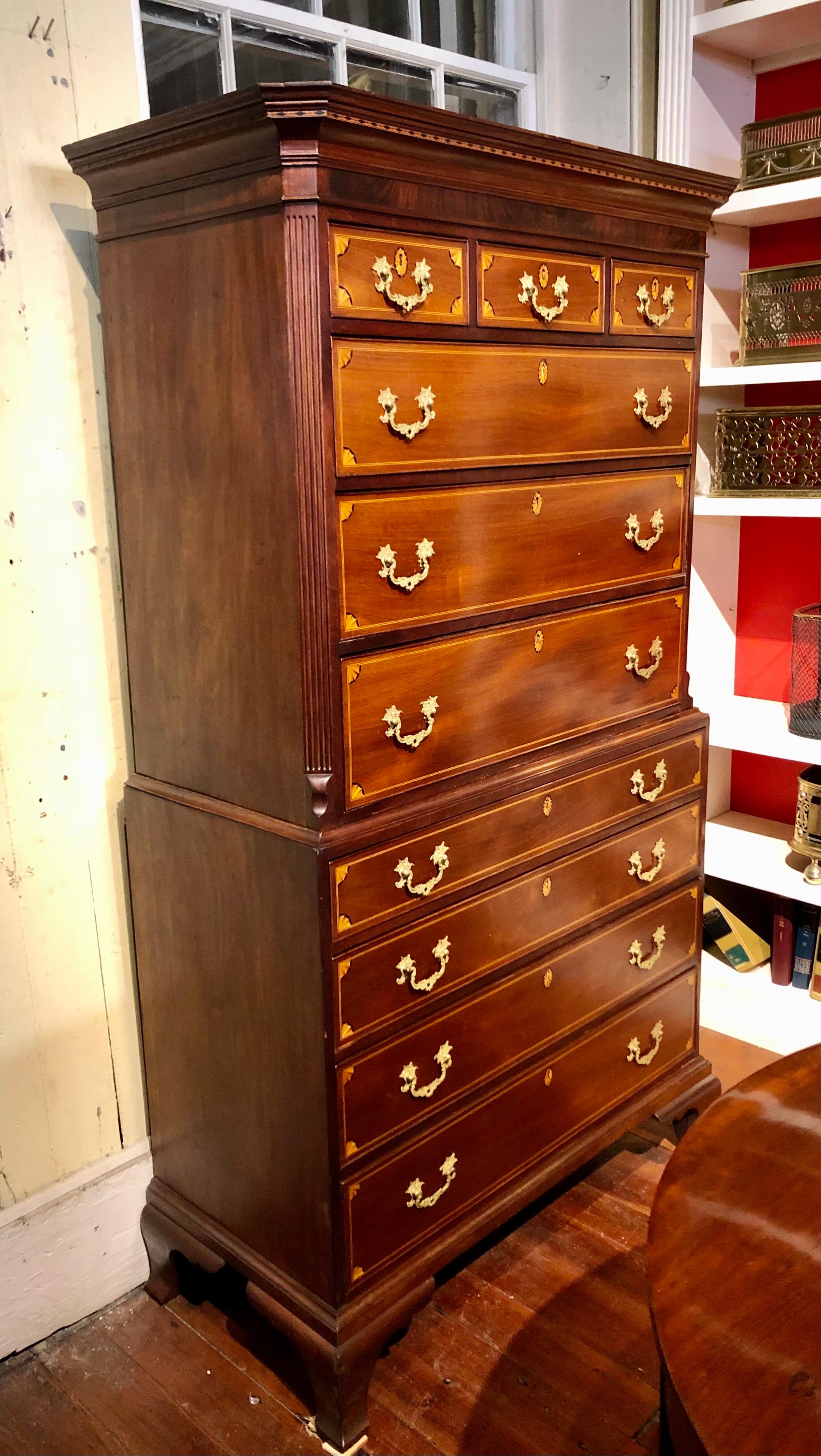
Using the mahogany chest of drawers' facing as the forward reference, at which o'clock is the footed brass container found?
The footed brass container is roughly at 9 o'clock from the mahogany chest of drawers.

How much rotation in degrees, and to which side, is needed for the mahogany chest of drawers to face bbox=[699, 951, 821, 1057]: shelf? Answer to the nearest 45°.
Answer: approximately 90° to its left

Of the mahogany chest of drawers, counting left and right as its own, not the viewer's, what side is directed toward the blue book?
left

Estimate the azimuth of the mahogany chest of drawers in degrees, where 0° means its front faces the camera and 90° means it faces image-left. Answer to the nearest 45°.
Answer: approximately 315°

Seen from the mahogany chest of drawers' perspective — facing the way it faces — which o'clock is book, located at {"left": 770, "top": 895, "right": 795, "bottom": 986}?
The book is roughly at 9 o'clock from the mahogany chest of drawers.

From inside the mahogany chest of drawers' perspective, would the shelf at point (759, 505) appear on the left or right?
on its left

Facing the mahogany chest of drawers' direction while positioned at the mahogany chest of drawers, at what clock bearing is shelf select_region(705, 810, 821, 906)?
The shelf is roughly at 9 o'clock from the mahogany chest of drawers.

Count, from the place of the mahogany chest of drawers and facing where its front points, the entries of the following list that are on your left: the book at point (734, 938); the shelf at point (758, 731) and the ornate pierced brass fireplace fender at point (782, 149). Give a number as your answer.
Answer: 3

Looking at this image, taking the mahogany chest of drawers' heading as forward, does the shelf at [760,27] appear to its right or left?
on its left

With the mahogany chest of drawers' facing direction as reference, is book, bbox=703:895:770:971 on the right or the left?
on its left

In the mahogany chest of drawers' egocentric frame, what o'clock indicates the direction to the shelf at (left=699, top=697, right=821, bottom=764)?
The shelf is roughly at 9 o'clock from the mahogany chest of drawers.
